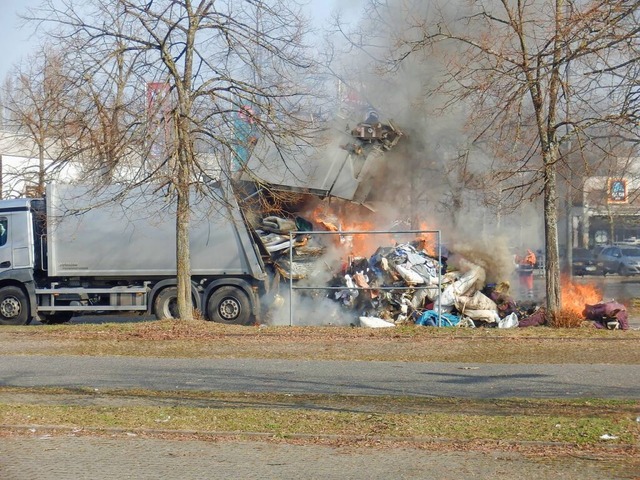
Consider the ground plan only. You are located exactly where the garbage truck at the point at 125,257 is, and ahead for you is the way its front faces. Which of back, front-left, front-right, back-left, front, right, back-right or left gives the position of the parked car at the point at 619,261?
back-right

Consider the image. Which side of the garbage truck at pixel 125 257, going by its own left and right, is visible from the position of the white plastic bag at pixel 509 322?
back

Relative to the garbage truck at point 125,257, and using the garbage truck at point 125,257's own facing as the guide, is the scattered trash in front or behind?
behind

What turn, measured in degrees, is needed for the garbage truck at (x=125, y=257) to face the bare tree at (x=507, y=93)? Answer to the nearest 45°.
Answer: approximately 135° to its left

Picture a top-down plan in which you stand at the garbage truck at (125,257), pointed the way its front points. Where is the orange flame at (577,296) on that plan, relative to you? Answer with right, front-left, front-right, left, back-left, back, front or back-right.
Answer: back

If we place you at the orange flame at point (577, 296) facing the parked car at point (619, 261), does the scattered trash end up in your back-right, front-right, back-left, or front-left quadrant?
back-left

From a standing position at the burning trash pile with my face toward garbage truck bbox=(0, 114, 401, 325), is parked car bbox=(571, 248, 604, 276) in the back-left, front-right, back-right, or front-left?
back-right

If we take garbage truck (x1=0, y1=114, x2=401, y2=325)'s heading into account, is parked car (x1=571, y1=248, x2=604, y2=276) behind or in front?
behind

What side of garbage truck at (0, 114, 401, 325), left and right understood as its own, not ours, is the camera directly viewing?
left
